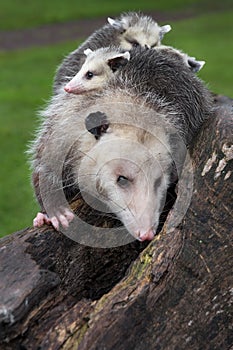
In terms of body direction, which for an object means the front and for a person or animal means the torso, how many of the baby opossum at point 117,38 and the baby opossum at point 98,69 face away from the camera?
0

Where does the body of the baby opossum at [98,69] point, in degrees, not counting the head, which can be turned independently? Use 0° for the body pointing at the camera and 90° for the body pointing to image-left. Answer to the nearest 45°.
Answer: approximately 45°

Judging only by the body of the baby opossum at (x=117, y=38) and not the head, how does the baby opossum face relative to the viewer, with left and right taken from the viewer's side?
facing the viewer and to the right of the viewer

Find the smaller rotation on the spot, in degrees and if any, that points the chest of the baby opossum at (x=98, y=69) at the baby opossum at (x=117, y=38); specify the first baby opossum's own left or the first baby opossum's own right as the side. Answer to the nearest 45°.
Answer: approximately 135° to the first baby opossum's own right
